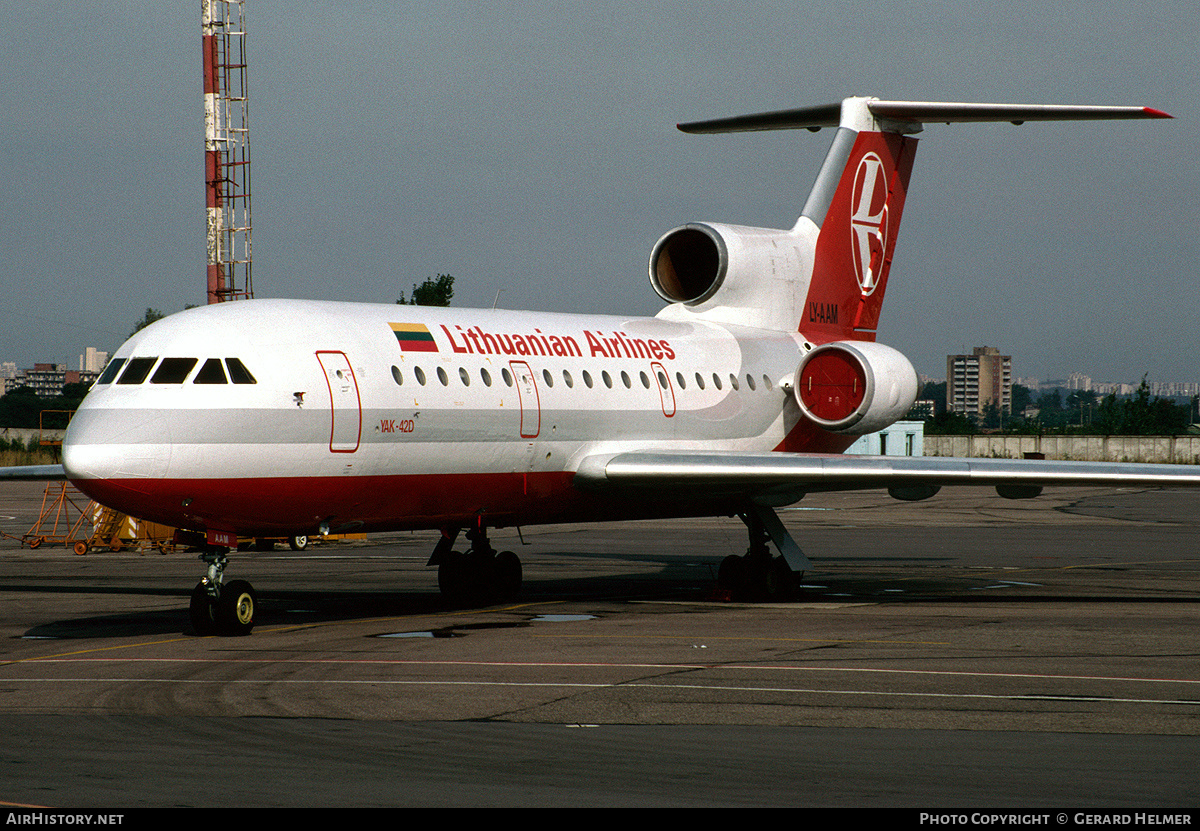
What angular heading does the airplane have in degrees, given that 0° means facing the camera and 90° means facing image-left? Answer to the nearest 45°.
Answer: approximately 45°
